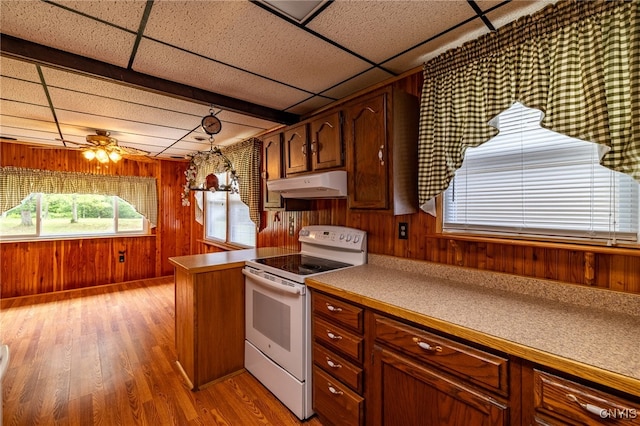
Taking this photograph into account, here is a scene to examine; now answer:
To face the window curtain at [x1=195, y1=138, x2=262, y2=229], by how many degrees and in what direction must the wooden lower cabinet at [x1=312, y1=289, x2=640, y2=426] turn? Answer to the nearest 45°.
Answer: approximately 90° to its right

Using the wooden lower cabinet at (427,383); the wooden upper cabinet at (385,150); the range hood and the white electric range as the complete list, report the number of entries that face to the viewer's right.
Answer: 0

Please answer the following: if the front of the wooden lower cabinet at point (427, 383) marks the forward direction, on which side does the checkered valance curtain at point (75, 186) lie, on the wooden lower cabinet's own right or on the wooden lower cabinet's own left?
on the wooden lower cabinet's own right

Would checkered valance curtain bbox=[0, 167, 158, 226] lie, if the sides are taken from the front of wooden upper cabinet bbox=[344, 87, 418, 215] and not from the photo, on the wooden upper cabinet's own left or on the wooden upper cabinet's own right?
on the wooden upper cabinet's own right

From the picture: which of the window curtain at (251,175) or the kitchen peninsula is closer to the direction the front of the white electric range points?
the kitchen peninsula

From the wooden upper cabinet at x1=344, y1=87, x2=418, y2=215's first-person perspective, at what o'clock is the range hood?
The range hood is roughly at 2 o'clock from the wooden upper cabinet.

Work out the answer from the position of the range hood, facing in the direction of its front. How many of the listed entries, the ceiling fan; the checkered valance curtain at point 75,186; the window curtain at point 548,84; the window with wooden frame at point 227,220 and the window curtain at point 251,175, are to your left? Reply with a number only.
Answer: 1

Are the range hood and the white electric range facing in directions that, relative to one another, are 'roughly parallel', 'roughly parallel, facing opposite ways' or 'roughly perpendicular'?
roughly parallel

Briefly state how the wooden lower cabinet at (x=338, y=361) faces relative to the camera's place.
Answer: facing the viewer and to the left of the viewer

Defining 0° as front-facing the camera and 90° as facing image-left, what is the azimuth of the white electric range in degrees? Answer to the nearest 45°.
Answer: approximately 45°

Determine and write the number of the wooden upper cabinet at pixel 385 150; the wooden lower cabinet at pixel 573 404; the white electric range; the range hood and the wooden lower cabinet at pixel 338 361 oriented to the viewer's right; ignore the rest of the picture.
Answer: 0

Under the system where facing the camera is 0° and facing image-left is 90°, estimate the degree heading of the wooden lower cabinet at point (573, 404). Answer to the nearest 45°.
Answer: approximately 45°

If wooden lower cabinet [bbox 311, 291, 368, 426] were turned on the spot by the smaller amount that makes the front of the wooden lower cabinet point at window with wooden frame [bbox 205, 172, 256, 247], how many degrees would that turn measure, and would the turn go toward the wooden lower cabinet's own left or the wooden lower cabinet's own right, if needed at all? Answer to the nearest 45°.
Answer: approximately 90° to the wooden lower cabinet's own right

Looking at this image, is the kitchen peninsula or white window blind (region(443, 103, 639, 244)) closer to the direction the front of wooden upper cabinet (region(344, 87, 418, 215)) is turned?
the kitchen peninsula
